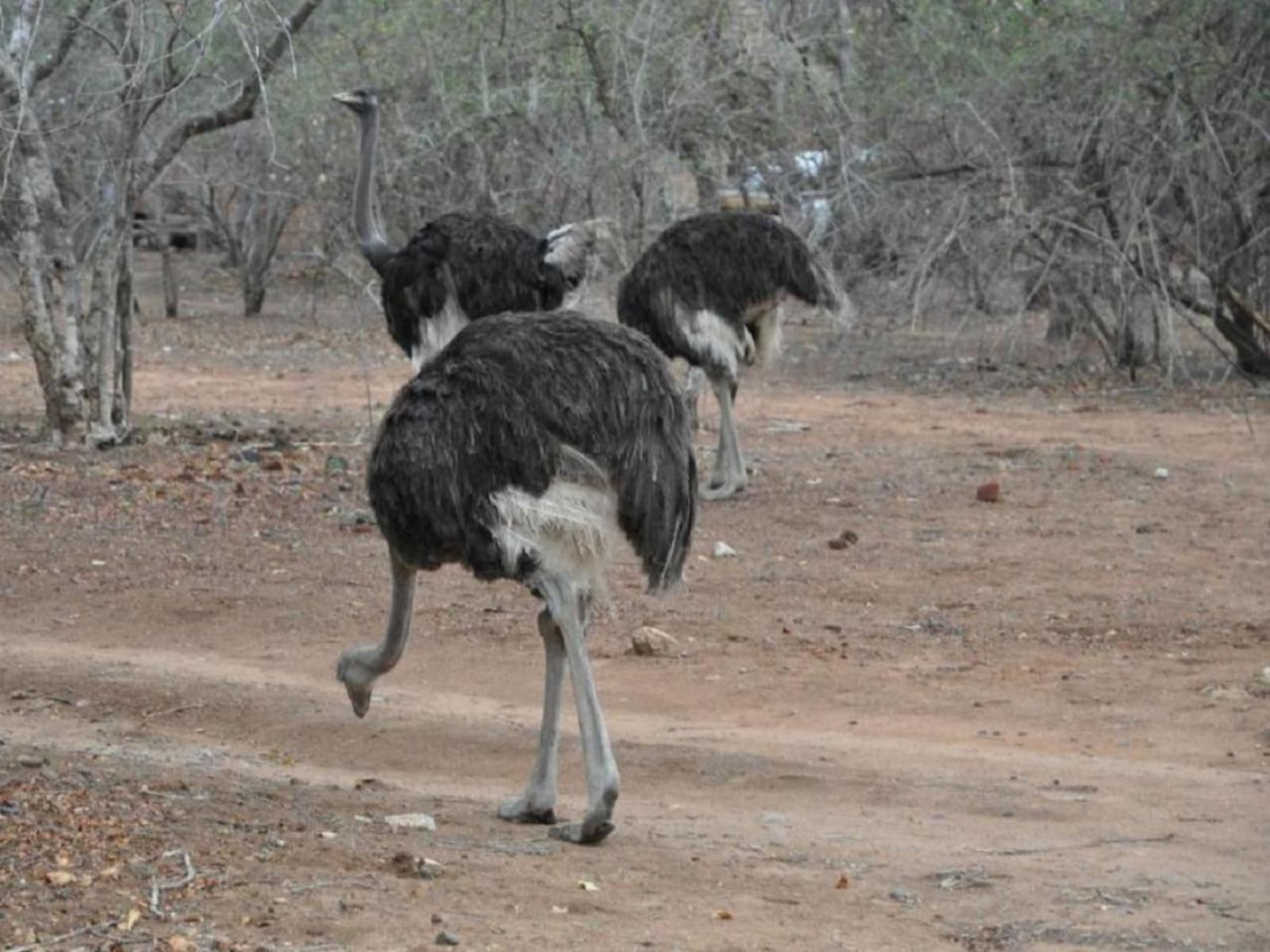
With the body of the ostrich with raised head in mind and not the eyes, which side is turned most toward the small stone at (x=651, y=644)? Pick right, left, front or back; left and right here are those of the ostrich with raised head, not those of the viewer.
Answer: left

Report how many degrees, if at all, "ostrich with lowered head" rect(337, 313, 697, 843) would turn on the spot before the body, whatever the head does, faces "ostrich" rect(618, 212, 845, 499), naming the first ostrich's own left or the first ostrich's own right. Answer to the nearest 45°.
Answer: approximately 90° to the first ostrich's own right

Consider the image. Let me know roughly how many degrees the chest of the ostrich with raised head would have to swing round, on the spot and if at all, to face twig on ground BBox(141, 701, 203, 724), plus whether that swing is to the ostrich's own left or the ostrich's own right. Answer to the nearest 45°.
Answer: approximately 90° to the ostrich's own left

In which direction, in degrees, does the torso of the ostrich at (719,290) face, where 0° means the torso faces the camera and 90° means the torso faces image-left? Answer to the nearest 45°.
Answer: approximately 90°

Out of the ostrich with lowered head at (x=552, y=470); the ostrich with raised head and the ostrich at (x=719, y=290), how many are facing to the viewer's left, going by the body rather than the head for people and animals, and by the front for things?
3

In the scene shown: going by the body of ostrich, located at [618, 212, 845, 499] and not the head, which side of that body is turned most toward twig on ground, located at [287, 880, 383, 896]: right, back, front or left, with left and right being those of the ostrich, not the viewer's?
left

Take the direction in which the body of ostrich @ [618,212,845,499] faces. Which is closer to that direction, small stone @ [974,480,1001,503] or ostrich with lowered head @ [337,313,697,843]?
the ostrich with lowered head

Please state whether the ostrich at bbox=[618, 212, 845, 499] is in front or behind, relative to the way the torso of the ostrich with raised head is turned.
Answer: behind

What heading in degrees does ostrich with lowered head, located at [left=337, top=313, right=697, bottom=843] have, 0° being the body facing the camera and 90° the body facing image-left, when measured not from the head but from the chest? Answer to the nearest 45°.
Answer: approximately 90°

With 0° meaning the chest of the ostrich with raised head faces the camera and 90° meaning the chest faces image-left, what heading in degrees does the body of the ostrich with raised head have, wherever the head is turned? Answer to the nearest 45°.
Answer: approximately 90°

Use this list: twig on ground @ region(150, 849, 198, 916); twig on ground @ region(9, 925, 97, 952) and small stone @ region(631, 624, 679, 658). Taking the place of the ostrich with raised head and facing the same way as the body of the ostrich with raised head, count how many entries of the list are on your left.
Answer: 3

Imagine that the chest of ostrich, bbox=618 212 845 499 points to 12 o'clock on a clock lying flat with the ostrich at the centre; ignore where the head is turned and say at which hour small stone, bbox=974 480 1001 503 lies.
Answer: The small stone is roughly at 6 o'clock from the ostrich.
